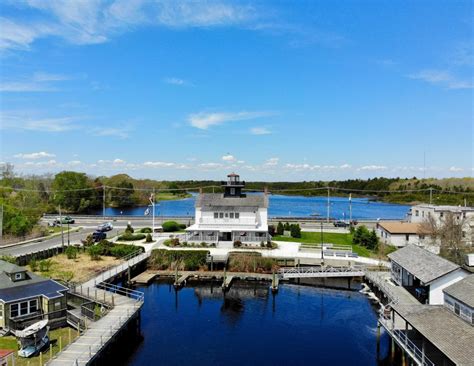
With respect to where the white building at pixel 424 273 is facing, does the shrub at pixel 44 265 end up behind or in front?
in front

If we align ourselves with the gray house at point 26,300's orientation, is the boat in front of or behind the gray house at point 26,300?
in front

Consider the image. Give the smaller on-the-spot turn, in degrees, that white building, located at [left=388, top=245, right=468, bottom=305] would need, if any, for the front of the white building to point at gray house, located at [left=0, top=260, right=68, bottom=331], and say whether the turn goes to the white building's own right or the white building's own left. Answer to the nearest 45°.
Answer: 0° — it already faces it

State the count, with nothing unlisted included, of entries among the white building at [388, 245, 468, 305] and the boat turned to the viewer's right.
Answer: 0

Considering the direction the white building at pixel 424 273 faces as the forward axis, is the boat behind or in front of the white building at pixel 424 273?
in front

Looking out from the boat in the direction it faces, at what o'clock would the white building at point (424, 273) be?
The white building is roughly at 8 o'clock from the boat.

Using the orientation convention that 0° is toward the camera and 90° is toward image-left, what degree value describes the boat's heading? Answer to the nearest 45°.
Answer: approximately 45°

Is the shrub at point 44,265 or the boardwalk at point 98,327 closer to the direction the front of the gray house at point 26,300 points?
the boardwalk

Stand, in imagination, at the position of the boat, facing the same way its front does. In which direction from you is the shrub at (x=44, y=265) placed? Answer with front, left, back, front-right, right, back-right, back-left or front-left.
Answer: back-right

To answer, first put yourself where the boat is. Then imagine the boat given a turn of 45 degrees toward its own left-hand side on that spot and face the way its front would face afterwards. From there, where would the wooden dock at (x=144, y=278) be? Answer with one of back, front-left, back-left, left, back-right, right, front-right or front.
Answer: back-left
